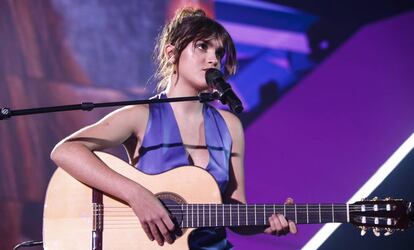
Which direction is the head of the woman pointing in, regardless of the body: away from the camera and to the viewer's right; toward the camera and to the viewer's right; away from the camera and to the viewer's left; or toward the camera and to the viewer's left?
toward the camera and to the viewer's right

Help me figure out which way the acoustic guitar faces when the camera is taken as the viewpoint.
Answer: facing the viewer

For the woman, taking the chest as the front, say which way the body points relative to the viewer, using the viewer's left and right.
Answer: facing the viewer and to the right of the viewer
